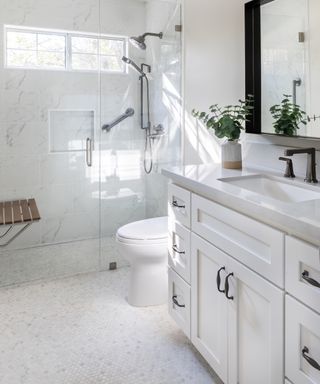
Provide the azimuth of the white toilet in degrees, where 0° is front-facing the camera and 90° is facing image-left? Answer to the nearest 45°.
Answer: approximately 45°
